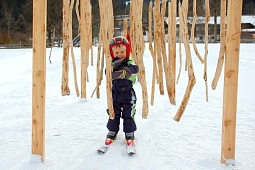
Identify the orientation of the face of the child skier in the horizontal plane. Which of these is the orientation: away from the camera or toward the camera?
toward the camera

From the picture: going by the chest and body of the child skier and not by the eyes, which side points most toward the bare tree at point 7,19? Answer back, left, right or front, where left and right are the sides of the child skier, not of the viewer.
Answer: back

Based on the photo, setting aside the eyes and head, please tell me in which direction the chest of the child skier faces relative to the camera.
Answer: toward the camera

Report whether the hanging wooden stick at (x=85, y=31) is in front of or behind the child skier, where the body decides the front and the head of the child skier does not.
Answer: behind

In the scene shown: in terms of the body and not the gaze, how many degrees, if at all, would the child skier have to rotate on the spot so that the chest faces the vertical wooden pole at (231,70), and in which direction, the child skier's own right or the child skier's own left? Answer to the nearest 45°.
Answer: approximately 45° to the child skier's own left
